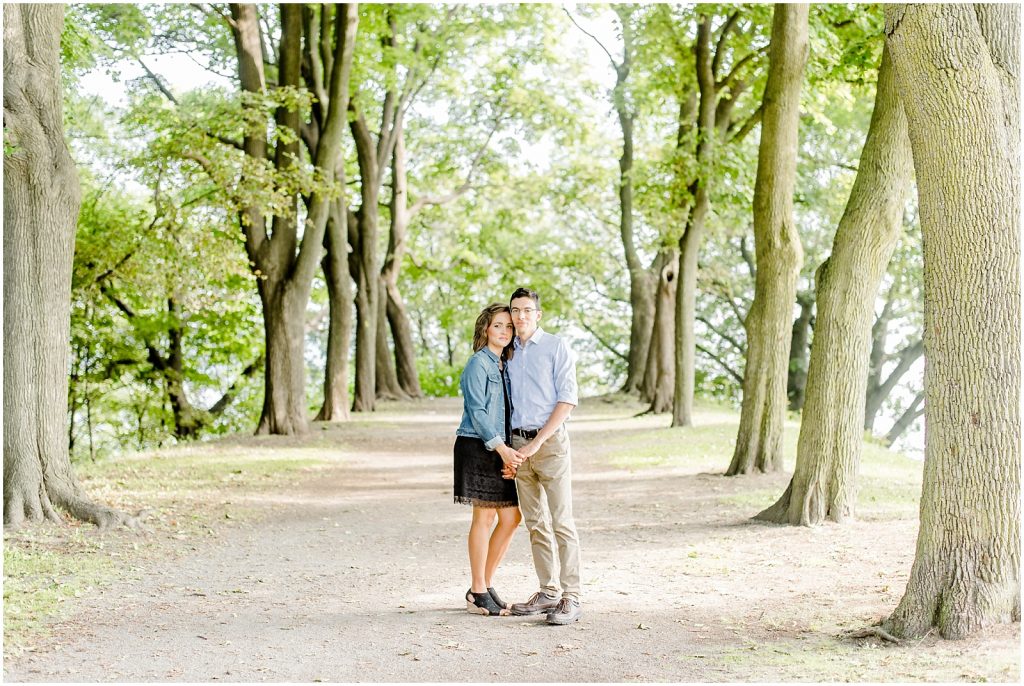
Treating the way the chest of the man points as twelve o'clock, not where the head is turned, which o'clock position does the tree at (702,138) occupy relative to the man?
The tree is roughly at 5 o'clock from the man.

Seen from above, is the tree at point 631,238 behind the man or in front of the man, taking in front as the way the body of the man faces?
behind

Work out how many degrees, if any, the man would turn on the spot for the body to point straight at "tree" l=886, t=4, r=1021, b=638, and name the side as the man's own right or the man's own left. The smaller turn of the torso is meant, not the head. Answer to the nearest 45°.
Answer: approximately 135° to the man's own left

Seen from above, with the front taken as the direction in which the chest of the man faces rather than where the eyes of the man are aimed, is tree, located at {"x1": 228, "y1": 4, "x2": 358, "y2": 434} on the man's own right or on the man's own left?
on the man's own right

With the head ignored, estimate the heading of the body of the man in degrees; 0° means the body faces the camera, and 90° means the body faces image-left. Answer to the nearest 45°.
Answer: approximately 45°

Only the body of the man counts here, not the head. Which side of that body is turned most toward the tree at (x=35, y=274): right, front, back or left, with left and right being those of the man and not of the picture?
right
